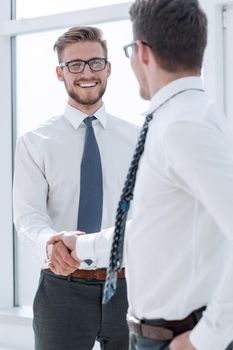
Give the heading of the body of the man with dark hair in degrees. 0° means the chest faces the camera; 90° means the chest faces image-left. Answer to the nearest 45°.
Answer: approximately 90°

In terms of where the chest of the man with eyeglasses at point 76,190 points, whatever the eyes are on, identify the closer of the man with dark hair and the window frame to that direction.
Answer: the man with dark hair

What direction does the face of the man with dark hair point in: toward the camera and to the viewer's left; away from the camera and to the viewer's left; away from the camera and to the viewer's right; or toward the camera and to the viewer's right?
away from the camera and to the viewer's left

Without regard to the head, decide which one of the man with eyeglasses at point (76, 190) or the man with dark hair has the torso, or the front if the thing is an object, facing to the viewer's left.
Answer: the man with dark hair

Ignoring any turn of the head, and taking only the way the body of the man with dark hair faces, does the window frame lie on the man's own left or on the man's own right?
on the man's own right

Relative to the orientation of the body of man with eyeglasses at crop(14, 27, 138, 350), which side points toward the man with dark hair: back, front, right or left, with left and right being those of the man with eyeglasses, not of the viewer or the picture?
front
